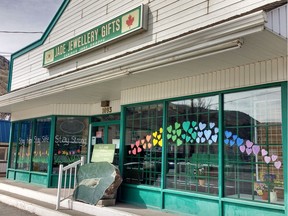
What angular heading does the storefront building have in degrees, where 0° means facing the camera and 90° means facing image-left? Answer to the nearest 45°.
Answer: approximately 45°
